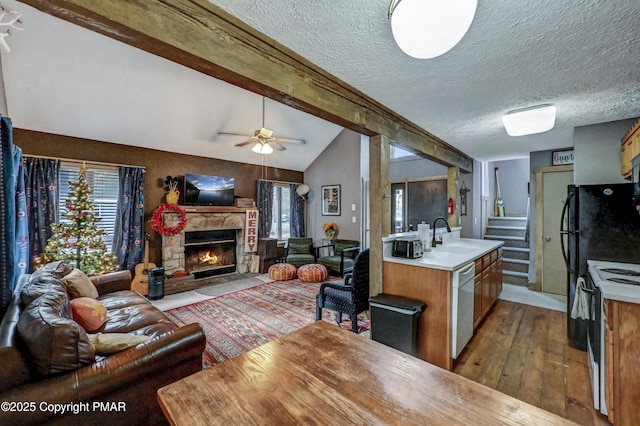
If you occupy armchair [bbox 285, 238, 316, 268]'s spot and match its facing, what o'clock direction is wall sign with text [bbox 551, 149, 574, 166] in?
The wall sign with text is roughly at 10 o'clock from the armchair.

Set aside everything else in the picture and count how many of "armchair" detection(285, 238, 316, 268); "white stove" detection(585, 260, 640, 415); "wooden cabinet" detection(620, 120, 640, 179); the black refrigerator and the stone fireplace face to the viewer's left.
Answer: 3

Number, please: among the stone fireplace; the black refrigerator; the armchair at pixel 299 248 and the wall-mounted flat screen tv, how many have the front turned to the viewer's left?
1

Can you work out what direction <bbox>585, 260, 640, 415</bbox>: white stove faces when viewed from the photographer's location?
facing to the left of the viewer

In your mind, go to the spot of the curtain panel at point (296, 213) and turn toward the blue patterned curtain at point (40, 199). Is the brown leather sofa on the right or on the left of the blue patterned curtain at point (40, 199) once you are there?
left

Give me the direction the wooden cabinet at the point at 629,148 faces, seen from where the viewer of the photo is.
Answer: facing to the left of the viewer

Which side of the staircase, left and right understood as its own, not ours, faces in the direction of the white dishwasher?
front

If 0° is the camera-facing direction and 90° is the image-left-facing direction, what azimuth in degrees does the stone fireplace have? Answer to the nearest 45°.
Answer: approximately 315°

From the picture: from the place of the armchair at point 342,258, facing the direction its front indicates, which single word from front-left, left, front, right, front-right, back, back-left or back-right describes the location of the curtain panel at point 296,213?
right

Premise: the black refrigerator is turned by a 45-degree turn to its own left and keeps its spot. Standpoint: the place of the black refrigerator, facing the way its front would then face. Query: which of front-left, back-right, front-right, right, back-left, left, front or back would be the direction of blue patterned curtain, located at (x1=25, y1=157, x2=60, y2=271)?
front

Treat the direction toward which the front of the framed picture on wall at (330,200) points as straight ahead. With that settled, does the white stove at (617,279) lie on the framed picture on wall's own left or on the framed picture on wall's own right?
on the framed picture on wall's own left

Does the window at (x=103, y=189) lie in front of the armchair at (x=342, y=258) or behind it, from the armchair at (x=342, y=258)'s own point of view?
in front

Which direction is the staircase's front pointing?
toward the camera

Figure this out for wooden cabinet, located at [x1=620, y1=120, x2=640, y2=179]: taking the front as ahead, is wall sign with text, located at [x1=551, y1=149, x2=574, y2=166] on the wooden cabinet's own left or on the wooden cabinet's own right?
on the wooden cabinet's own right

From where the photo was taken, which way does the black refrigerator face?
to the viewer's left

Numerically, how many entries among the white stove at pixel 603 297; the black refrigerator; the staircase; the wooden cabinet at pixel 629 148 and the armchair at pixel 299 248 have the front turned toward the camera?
2

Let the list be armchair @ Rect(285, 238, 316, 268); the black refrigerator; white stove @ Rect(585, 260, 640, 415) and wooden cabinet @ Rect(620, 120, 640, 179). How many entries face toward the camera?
1
